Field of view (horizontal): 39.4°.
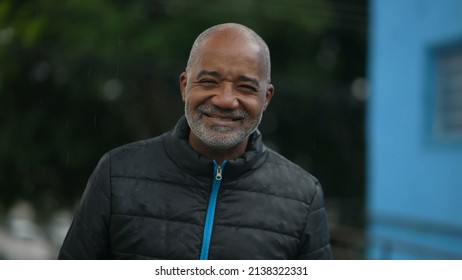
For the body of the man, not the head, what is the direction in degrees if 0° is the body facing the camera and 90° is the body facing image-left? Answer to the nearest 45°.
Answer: approximately 0°
